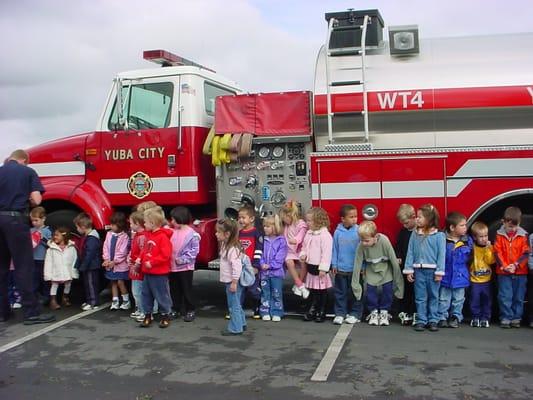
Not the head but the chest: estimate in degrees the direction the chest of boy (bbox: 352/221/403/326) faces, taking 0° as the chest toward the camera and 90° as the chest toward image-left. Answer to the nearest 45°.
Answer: approximately 0°

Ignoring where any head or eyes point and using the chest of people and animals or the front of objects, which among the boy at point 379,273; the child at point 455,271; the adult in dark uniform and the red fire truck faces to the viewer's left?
the red fire truck

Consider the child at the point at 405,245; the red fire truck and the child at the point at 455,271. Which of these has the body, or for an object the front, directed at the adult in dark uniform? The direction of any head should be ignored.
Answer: the red fire truck

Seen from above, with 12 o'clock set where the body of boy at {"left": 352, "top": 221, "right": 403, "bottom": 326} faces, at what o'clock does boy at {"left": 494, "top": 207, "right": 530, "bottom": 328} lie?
boy at {"left": 494, "top": 207, "right": 530, "bottom": 328} is roughly at 9 o'clock from boy at {"left": 352, "top": 221, "right": 403, "bottom": 326}.

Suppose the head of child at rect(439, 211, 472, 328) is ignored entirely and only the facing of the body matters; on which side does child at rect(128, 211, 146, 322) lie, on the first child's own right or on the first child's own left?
on the first child's own right

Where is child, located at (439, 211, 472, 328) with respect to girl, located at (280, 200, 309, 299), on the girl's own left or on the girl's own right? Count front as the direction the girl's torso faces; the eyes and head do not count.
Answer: on the girl's own left

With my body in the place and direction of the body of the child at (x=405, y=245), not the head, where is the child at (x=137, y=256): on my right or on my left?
on my right

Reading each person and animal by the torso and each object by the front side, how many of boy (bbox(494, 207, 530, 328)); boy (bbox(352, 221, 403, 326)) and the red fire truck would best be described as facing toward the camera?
2

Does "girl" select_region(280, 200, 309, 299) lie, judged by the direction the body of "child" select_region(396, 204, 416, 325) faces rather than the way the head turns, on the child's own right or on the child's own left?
on the child's own right

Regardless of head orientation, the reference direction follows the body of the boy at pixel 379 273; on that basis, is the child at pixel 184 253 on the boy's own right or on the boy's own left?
on the boy's own right

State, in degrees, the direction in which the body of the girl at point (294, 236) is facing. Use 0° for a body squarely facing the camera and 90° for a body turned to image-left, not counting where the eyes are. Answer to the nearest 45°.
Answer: approximately 45°

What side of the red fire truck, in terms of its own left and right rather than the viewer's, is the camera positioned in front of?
left

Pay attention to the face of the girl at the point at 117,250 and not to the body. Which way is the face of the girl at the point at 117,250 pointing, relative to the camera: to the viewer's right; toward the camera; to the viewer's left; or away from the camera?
to the viewer's left
